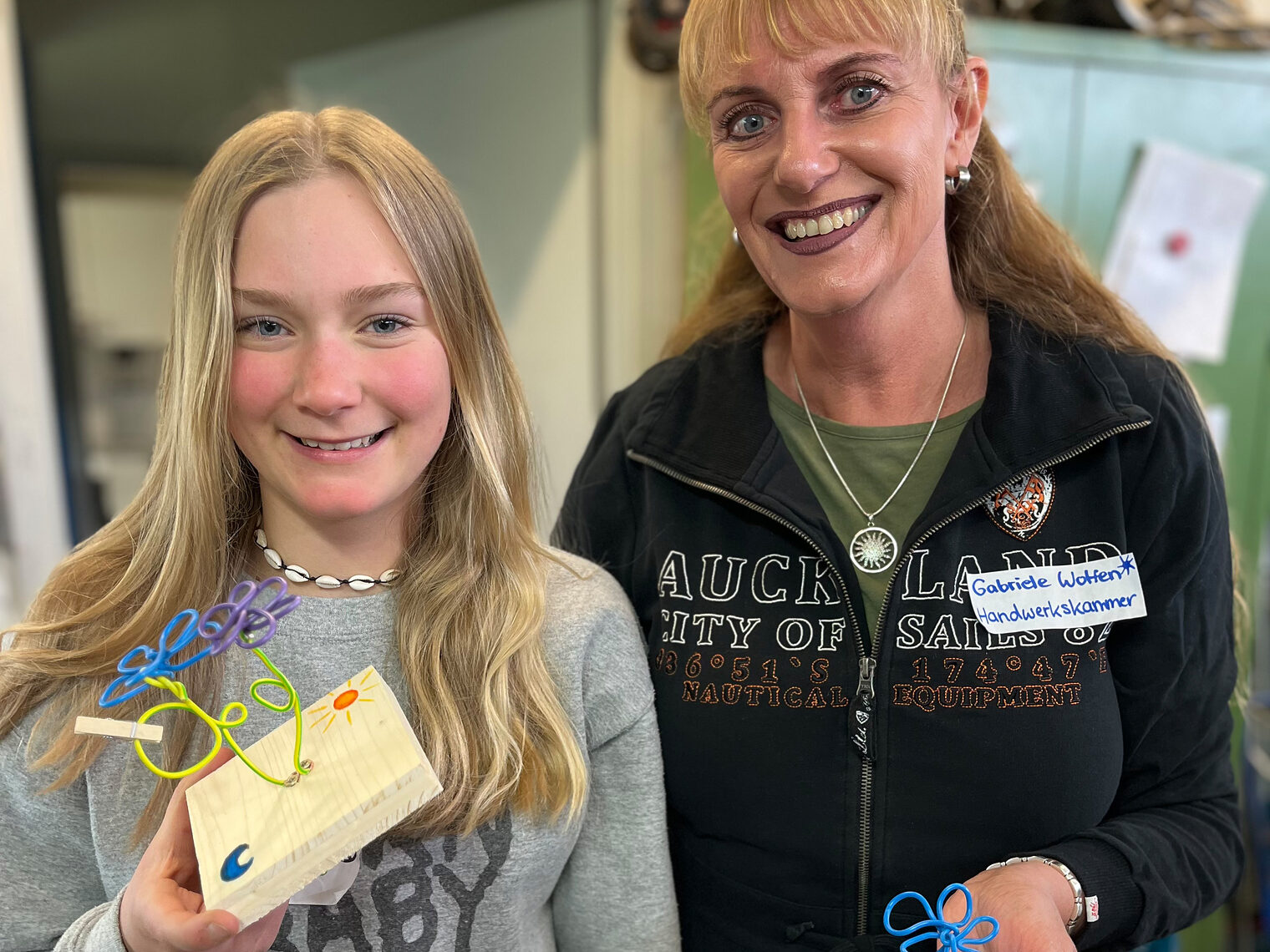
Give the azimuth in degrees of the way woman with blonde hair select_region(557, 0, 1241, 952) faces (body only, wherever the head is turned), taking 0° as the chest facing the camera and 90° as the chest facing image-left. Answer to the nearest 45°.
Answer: approximately 0°

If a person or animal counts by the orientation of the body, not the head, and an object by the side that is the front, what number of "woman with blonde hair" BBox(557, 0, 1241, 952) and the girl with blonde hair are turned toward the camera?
2

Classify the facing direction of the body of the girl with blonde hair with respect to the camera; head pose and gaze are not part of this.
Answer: toward the camera

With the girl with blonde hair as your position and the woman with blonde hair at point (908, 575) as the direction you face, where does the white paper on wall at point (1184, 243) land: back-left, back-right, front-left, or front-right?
front-left

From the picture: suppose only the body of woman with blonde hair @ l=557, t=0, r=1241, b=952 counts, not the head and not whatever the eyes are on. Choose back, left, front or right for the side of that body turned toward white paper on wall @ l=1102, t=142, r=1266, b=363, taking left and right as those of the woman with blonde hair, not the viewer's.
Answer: back

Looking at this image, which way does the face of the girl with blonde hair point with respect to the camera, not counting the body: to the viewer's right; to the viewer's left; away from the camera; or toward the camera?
toward the camera
